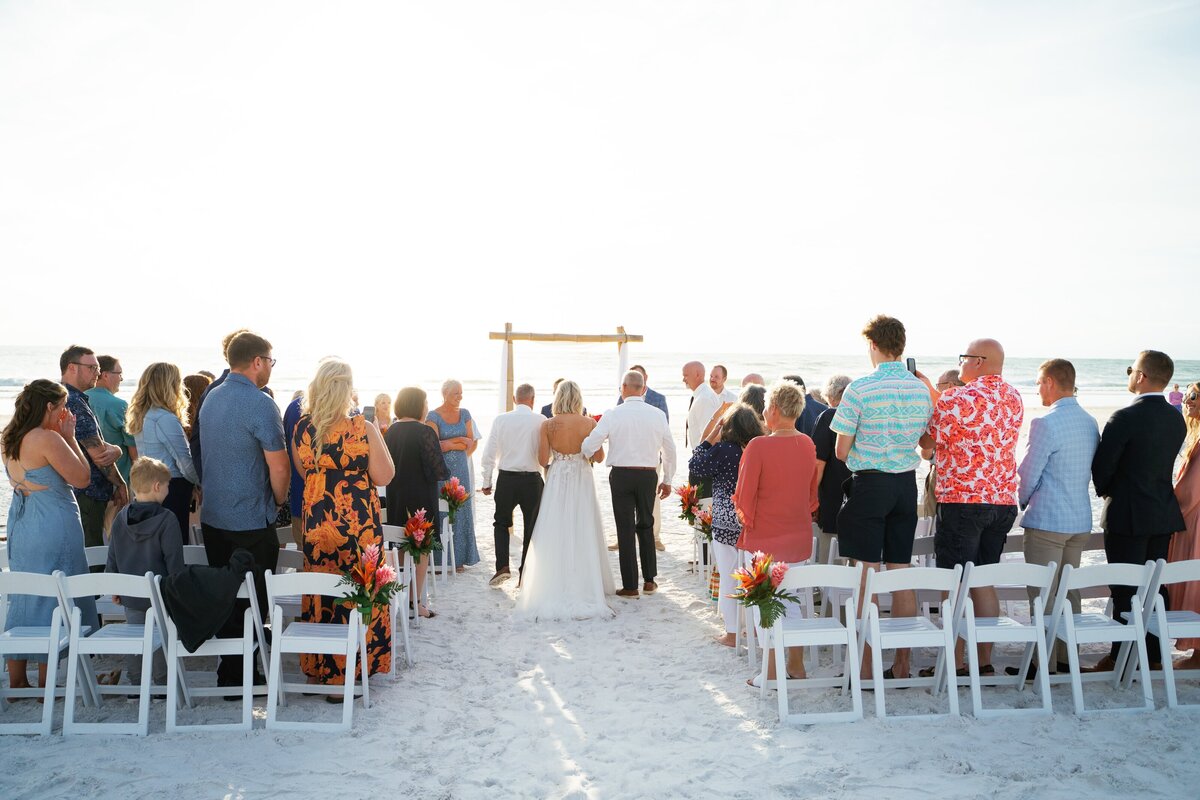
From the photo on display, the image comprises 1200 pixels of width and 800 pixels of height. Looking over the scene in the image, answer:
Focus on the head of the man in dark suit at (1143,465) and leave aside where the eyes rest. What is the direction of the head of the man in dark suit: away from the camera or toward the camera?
away from the camera

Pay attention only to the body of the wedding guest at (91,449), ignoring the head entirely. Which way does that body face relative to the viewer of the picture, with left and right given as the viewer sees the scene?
facing to the right of the viewer

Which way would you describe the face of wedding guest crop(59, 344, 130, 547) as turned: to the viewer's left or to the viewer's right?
to the viewer's right

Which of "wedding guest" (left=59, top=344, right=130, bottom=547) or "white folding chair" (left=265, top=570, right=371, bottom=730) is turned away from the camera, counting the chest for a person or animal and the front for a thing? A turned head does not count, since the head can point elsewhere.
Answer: the white folding chair

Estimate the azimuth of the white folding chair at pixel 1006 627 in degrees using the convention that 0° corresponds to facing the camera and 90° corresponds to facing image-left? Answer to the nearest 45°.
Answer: approximately 180°

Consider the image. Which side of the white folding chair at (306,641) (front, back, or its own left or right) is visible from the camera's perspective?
back

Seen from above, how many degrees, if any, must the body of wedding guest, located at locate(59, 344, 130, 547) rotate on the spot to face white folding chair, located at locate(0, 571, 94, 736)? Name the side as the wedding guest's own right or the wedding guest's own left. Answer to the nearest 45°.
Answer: approximately 90° to the wedding guest's own right

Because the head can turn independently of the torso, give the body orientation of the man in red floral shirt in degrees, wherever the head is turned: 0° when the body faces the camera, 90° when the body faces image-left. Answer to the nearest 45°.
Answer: approximately 135°

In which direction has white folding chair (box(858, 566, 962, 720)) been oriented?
away from the camera

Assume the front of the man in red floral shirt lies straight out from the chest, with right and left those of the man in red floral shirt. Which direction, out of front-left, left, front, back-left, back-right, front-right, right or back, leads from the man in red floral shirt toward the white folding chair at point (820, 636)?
left

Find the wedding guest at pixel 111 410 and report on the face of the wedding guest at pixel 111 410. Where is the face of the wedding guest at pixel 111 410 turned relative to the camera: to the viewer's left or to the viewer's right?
to the viewer's right

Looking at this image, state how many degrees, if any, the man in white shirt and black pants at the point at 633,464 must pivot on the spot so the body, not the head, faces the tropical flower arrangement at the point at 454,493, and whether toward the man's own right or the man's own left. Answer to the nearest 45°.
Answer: approximately 90° to the man's own left

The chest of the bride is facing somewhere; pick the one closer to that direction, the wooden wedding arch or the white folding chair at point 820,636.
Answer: the wooden wedding arch
